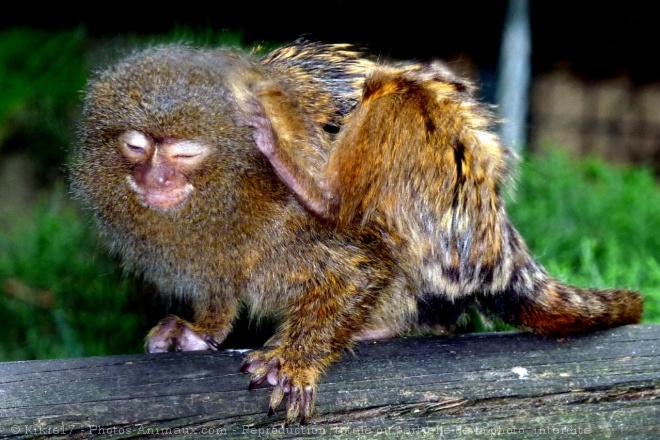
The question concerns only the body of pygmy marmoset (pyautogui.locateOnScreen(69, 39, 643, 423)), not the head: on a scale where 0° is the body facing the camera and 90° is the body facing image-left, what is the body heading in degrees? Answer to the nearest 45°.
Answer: approximately 45°
